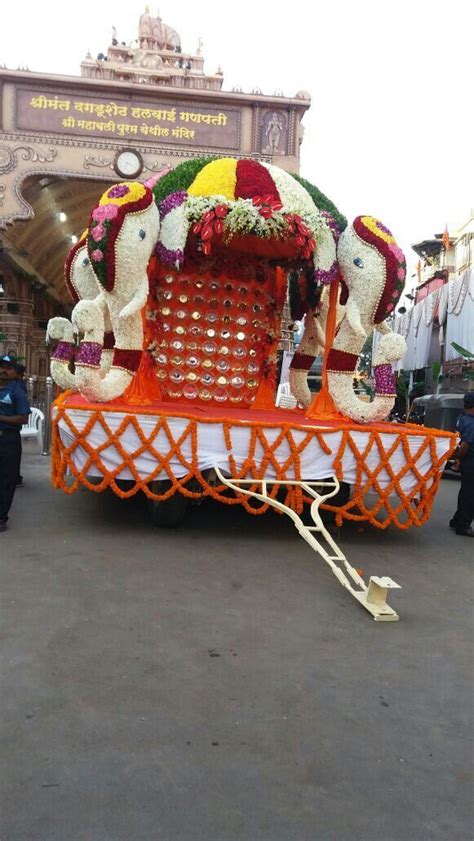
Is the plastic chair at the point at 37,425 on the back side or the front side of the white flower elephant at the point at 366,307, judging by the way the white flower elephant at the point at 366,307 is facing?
on the back side

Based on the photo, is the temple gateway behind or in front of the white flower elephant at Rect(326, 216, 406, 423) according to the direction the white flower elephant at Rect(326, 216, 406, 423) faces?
behind

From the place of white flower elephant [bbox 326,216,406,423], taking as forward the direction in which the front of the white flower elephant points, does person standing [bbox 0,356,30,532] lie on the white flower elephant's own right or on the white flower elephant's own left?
on the white flower elephant's own right

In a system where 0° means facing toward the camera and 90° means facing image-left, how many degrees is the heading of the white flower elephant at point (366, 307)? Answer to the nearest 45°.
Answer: approximately 315°

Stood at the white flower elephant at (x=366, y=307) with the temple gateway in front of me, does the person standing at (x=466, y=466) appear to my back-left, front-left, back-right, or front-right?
back-right
